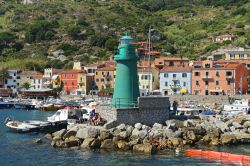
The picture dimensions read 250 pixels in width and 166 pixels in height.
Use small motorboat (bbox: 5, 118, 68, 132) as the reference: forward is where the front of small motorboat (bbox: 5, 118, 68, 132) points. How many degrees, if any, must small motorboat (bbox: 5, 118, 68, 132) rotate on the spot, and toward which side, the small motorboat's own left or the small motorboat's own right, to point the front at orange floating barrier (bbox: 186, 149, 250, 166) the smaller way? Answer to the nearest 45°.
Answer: approximately 135° to the small motorboat's own left

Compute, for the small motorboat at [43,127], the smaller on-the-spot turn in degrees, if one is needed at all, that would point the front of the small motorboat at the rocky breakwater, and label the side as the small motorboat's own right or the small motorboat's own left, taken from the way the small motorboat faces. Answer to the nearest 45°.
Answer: approximately 135° to the small motorboat's own left

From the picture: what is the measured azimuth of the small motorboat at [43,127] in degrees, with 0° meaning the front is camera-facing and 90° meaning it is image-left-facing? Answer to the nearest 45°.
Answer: approximately 90°
